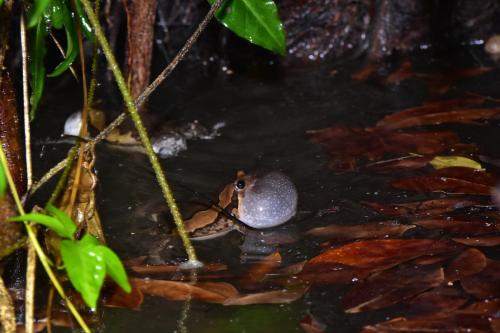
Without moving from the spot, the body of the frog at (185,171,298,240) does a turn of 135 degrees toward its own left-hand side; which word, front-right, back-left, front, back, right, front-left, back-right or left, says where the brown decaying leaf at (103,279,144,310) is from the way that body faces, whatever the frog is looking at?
left

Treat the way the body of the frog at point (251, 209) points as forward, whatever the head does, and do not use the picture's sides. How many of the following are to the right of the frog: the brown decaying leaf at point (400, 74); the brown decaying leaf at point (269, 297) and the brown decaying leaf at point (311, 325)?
2

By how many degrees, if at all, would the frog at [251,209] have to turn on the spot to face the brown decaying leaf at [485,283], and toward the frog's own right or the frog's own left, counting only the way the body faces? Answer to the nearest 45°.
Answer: approximately 45° to the frog's own right

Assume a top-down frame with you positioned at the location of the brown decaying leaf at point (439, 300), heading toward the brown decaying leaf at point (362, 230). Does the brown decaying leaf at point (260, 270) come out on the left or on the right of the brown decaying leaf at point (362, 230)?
left

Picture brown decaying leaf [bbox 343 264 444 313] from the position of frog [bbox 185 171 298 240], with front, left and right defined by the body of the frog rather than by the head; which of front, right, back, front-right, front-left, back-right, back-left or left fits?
front-right

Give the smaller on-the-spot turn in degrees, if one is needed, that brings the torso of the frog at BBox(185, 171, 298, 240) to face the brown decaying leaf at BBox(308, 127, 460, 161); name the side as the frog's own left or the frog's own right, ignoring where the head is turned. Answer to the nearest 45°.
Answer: approximately 45° to the frog's own left

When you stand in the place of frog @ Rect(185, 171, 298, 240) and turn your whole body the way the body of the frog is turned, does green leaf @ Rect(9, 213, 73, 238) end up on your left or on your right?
on your right

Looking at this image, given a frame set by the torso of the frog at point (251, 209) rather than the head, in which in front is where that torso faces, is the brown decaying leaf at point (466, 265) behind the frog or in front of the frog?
in front

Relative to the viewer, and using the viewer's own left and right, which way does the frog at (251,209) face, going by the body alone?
facing to the right of the viewer

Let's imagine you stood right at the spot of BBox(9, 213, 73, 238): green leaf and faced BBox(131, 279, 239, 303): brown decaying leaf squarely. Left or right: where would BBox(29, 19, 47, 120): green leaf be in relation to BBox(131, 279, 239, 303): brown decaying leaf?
left

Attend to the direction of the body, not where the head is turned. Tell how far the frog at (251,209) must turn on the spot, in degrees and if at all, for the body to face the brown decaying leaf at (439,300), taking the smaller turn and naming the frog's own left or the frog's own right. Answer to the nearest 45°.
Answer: approximately 45° to the frog's own right

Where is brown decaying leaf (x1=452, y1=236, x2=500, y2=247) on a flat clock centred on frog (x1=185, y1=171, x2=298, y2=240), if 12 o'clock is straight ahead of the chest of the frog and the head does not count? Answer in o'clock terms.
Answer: The brown decaying leaf is roughly at 1 o'clock from the frog.

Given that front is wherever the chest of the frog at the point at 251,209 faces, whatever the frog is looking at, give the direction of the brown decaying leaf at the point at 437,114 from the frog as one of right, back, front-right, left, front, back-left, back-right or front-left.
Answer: front-left
